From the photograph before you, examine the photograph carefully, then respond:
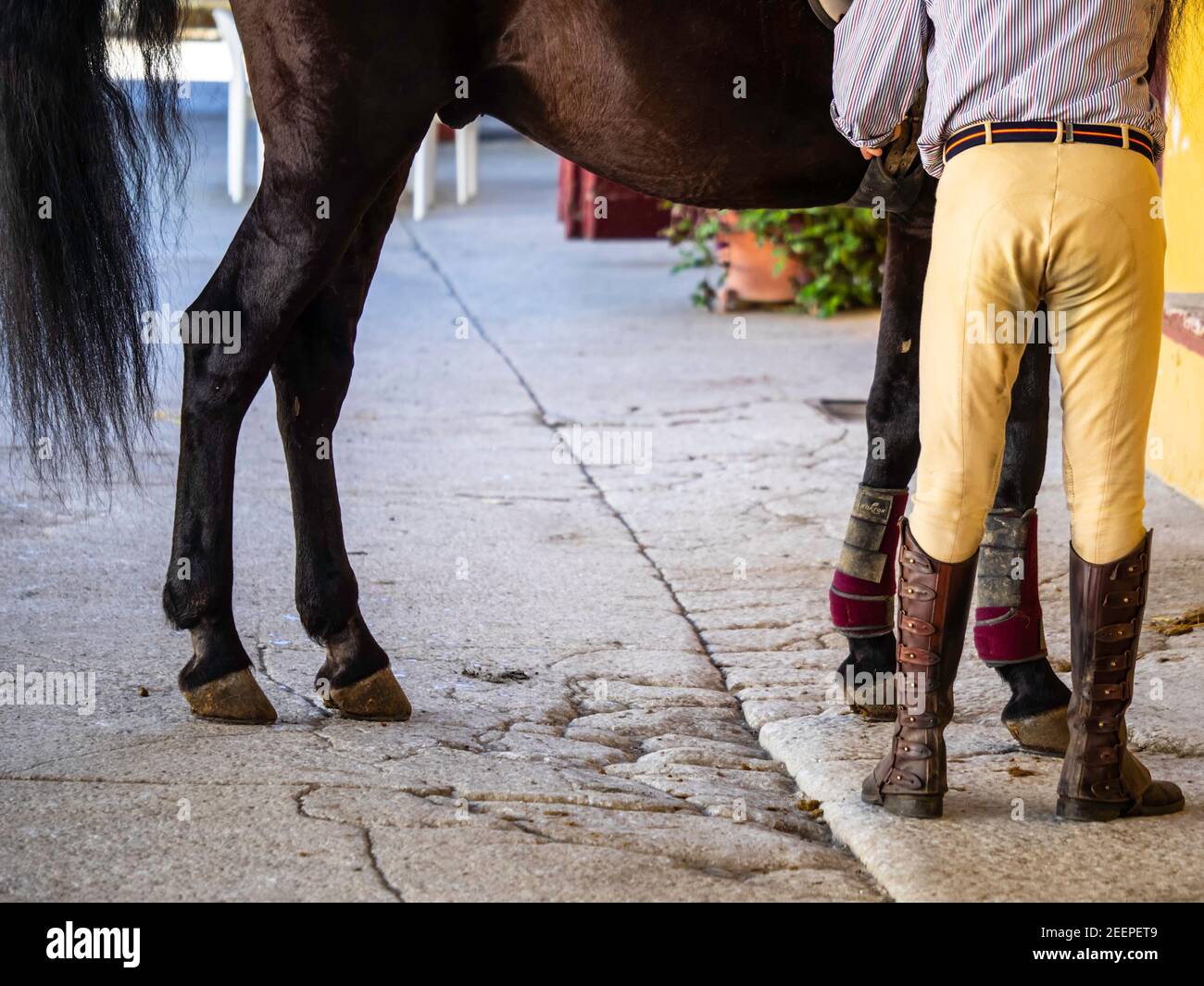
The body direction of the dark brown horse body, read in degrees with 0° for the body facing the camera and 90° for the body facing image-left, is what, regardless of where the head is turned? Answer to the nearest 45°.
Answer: approximately 270°

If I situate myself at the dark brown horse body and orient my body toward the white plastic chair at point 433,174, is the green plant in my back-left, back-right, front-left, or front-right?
front-right

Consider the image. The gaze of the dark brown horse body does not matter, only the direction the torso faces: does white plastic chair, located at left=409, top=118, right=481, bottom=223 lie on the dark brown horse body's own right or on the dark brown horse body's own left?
on the dark brown horse body's own left

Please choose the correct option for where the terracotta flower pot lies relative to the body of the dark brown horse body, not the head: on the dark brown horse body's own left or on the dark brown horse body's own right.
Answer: on the dark brown horse body's own left

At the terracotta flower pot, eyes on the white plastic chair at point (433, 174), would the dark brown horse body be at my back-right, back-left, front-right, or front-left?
back-left
